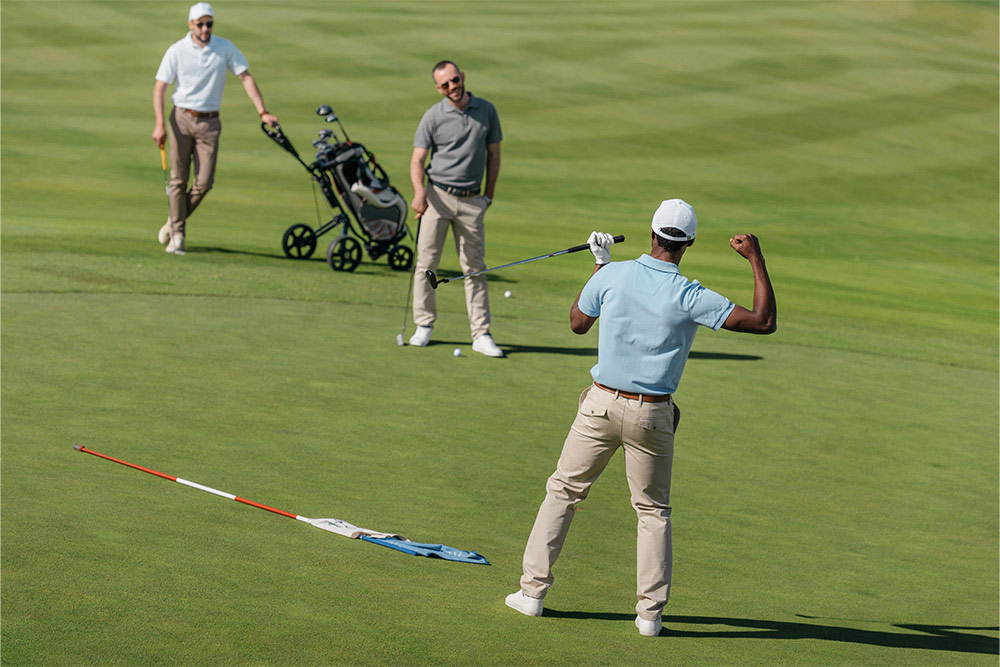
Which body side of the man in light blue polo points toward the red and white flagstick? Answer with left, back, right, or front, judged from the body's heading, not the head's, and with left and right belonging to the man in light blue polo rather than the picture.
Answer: left

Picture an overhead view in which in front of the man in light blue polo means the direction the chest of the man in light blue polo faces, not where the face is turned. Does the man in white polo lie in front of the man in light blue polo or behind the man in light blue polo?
in front

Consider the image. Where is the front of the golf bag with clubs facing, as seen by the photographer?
facing the viewer and to the right of the viewer

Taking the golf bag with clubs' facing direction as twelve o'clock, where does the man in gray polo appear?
The man in gray polo is roughly at 1 o'clock from the golf bag with clubs.

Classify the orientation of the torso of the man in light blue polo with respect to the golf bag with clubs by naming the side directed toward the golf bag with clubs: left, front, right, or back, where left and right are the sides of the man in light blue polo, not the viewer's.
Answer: front

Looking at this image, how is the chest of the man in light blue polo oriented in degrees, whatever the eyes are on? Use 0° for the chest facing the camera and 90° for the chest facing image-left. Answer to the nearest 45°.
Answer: approximately 180°

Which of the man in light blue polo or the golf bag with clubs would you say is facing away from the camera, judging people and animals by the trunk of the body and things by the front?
the man in light blue polo

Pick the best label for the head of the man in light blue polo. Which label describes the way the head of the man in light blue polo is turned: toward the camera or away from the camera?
away from the camera

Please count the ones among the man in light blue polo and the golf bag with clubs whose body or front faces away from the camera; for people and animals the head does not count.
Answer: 1

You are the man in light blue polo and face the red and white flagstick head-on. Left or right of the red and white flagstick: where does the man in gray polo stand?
right

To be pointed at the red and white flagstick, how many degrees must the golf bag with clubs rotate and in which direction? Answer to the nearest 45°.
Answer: approximately 45° to its right
